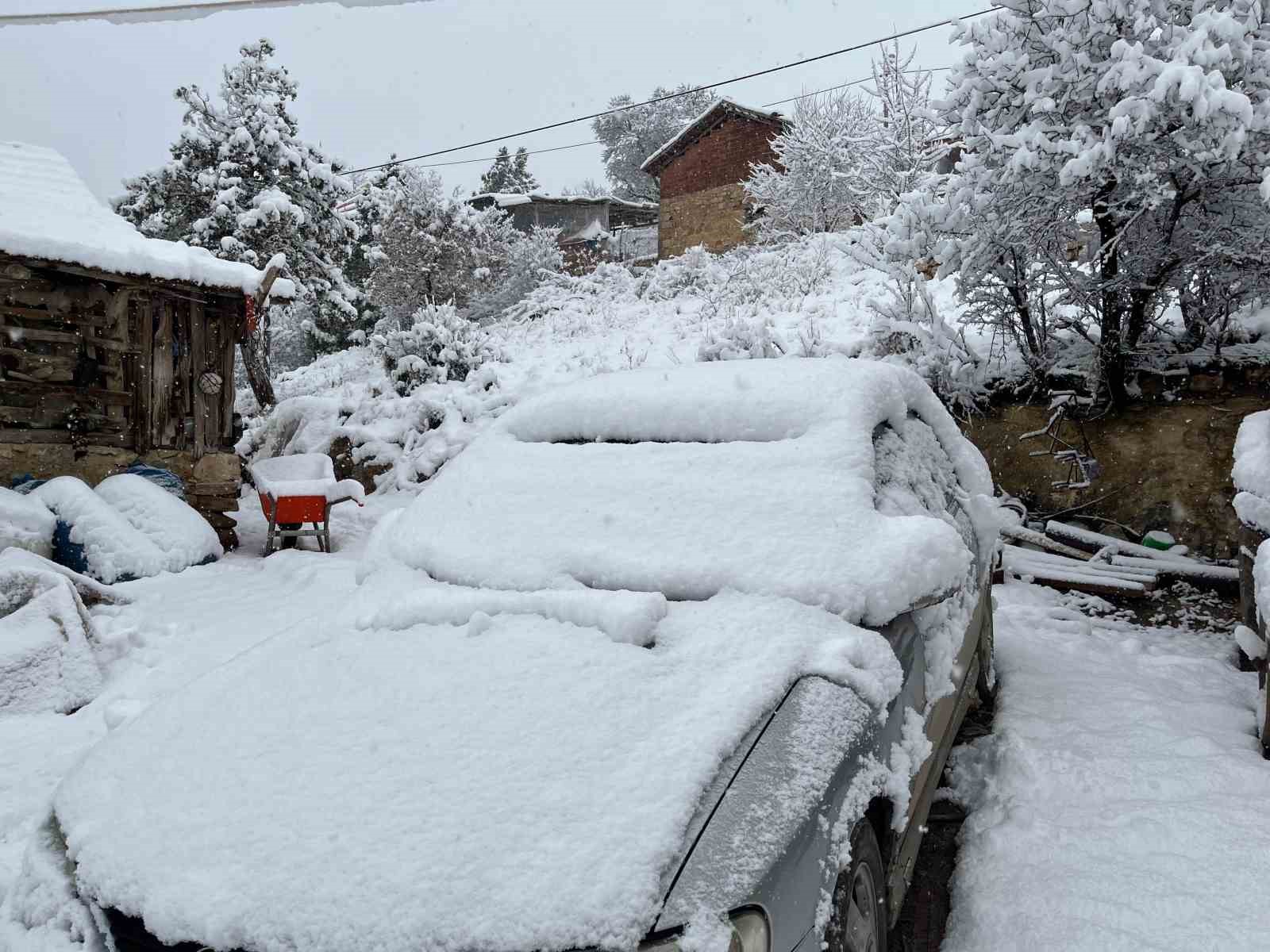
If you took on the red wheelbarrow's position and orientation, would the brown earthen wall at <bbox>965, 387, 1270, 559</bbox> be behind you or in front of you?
behind

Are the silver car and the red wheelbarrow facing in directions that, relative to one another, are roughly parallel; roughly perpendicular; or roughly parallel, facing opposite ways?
roughly perpendicular

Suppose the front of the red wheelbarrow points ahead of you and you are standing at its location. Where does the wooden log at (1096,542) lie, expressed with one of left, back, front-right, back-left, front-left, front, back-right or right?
back

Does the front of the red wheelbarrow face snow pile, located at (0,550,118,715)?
no

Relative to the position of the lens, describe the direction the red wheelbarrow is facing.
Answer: facing away from the viewer and to the left of the viewer

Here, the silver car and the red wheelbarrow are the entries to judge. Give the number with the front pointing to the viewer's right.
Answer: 0

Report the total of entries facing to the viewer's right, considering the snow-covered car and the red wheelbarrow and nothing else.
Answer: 0

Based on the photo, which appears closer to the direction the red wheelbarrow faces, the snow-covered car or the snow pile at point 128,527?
the snow pile

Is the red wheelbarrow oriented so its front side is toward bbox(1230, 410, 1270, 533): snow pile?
no

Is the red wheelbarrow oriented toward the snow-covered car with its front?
no
